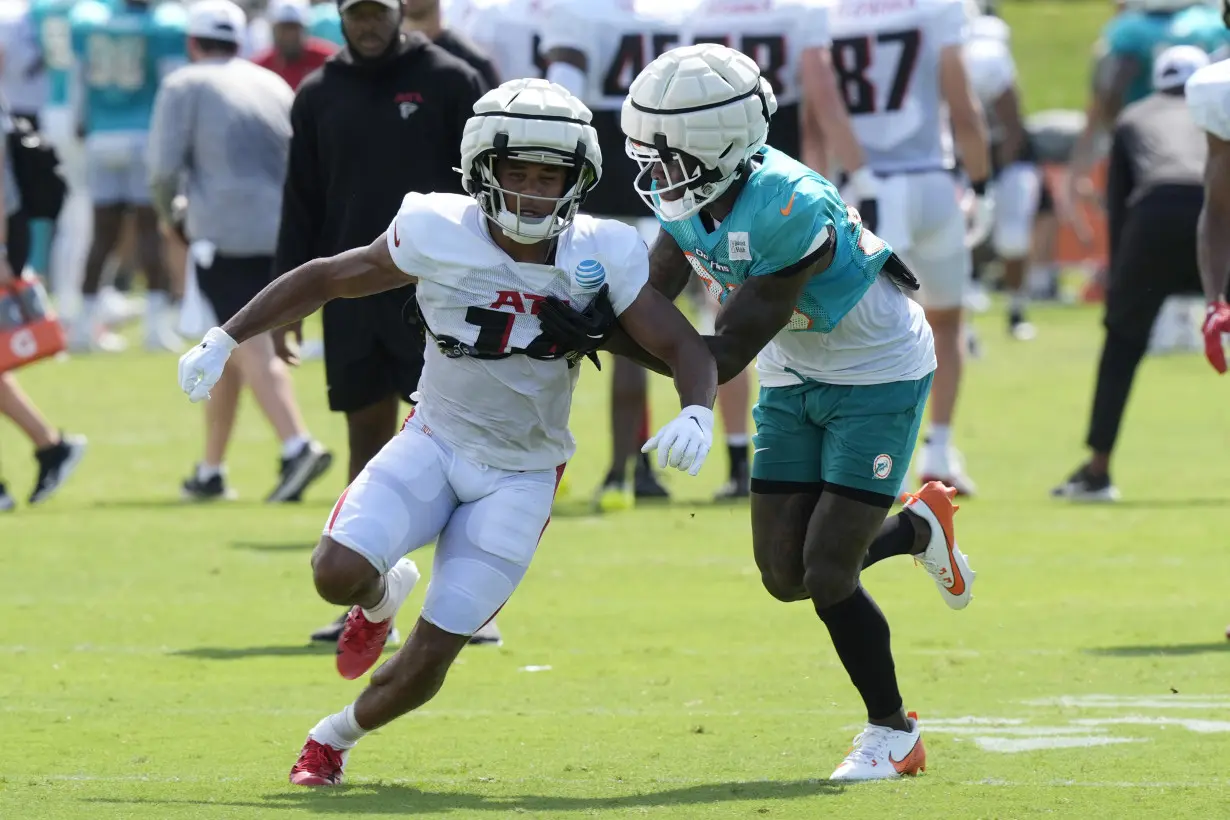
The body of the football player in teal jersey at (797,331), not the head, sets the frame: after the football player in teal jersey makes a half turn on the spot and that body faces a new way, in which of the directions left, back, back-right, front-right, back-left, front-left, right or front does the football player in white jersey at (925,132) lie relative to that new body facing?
front-left

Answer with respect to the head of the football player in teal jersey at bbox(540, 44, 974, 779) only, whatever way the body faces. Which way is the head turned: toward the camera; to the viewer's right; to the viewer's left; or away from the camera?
to the viewer's left

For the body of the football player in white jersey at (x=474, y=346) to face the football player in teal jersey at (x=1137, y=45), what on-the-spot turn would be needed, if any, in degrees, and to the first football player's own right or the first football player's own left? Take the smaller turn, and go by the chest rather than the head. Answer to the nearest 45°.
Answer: approximately 135° to the first football player's own left

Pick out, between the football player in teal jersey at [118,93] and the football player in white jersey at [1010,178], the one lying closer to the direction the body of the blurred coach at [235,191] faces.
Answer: the football player in teal jersey

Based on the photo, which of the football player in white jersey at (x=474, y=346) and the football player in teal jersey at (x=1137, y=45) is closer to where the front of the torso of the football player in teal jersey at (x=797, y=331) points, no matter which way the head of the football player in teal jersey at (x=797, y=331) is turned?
the football player in white jersey

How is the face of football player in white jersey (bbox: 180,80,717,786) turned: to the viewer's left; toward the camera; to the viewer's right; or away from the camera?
toward the camera

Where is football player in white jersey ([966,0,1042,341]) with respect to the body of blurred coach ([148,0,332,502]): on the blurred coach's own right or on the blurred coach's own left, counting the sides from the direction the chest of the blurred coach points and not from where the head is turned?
on the blurred coach's own right

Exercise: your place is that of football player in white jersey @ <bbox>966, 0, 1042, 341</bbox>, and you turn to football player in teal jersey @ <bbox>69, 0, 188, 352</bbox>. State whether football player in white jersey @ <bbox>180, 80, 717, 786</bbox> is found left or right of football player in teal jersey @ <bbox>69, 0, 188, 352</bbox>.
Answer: left

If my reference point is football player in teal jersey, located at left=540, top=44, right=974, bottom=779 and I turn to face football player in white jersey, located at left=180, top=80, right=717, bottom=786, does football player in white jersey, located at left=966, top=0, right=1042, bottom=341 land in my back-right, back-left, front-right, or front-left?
back-right

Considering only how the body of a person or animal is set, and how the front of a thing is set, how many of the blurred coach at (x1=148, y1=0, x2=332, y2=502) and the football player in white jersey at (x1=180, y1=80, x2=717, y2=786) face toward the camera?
1

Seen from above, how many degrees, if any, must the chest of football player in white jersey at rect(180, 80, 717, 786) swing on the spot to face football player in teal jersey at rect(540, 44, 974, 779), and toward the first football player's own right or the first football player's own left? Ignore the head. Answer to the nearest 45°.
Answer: approximately 90° to the first football player's own left

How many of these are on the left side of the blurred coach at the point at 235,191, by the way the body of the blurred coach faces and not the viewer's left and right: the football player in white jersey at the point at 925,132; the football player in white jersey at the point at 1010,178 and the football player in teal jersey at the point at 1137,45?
0

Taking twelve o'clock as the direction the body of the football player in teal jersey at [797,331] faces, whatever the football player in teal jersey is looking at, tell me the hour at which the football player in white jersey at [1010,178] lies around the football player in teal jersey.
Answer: The football player in white jersey is roughly at 5 o'clock from the football player in teal jersey.

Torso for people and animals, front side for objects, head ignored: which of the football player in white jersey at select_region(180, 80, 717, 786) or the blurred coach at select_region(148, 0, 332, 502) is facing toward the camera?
the football player in white jersey

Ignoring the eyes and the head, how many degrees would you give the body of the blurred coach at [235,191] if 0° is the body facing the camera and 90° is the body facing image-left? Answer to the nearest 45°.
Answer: approximately 135°

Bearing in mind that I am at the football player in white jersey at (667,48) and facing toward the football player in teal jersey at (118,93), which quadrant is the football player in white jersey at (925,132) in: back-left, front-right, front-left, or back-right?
back-right

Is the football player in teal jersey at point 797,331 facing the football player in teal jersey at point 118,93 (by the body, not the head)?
no

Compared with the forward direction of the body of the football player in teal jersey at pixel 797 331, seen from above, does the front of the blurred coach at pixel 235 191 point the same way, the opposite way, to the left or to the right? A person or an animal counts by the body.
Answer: to the right

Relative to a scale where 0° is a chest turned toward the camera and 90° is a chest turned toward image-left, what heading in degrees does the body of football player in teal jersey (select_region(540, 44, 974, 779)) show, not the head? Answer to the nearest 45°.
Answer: approximately 45°

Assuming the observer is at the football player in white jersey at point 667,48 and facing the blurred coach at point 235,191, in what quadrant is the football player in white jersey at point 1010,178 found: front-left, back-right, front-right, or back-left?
back-right

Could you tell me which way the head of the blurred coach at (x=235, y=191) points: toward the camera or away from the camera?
away from the camera

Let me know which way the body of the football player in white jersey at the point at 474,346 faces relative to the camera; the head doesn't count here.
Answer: toward the camera
